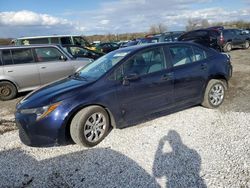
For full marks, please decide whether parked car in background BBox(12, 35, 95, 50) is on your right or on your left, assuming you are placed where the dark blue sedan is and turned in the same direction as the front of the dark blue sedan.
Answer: on your right

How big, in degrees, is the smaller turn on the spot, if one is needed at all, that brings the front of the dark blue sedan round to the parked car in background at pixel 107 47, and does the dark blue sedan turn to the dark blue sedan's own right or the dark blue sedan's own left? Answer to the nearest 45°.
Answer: approximately 135° to the dark blue sedan's own right

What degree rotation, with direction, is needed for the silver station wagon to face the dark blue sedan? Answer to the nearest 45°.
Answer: approximately 90° to its right

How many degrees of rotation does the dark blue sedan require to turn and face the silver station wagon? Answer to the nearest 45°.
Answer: approximately 90° to its right

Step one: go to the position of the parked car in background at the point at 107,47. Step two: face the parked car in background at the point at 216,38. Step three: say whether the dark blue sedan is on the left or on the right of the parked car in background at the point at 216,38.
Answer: right

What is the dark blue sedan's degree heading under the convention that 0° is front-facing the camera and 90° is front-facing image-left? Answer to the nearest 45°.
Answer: approximately 45°

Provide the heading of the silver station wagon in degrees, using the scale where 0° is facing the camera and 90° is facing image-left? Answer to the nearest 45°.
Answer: approximately 270°

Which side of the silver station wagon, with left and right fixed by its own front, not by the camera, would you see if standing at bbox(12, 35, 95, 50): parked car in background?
left

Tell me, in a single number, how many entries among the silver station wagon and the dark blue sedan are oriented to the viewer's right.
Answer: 1
